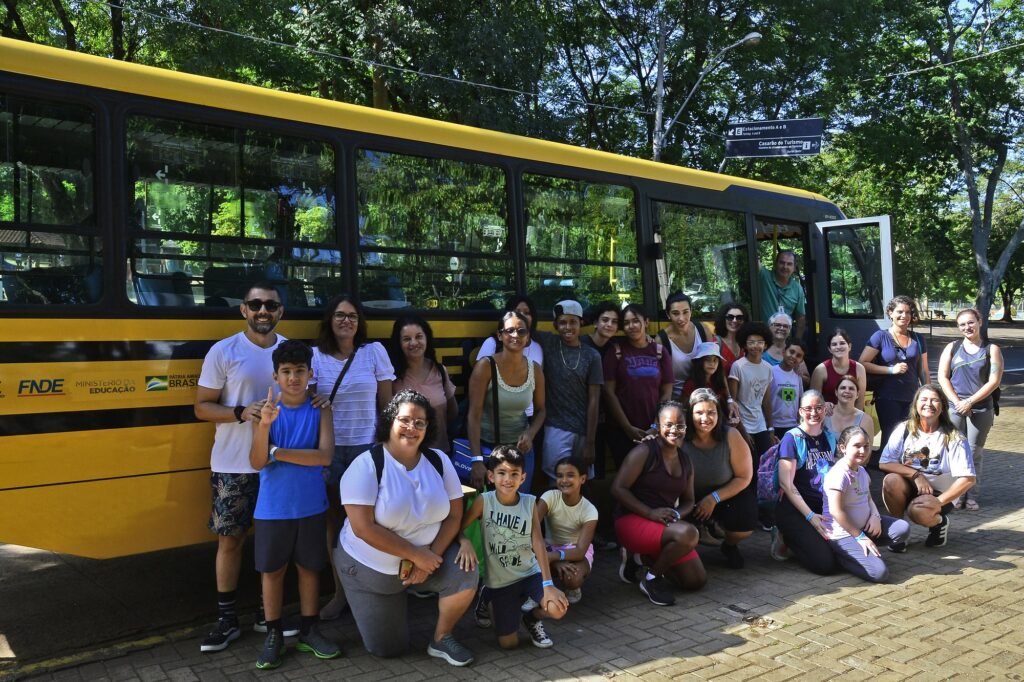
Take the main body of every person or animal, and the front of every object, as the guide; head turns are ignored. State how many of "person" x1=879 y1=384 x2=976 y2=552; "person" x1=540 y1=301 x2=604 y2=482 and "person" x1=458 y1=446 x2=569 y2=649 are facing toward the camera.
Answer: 3

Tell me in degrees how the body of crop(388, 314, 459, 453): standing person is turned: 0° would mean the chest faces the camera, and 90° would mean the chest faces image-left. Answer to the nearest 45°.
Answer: approximately 0°

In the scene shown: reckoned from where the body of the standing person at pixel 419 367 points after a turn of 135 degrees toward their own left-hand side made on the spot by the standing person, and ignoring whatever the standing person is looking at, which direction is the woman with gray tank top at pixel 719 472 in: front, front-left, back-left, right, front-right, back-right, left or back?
front-right

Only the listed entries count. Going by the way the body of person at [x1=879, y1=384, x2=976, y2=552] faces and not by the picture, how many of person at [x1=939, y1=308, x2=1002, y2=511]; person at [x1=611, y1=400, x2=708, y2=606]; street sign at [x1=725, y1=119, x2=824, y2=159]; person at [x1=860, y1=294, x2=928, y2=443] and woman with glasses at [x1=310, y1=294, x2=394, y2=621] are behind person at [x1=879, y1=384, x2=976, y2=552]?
3

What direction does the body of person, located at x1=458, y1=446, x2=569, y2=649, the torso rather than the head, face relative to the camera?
toward the camera

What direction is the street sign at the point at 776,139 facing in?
toward the camera

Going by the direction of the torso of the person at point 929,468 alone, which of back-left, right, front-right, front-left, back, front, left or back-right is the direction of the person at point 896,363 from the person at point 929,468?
back

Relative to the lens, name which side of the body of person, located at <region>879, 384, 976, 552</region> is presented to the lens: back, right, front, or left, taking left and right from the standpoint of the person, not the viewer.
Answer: front
